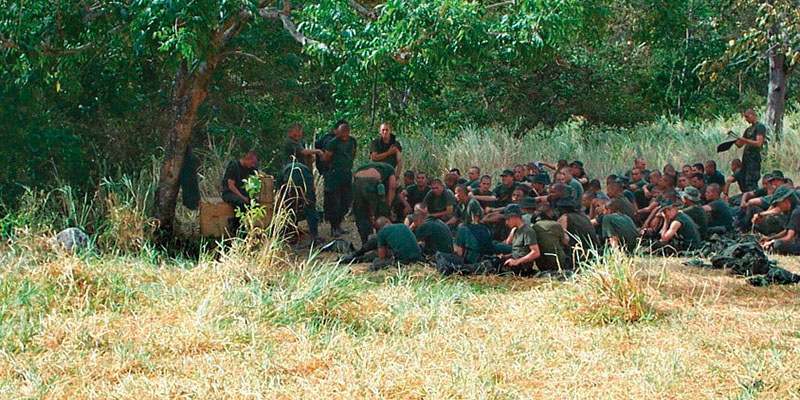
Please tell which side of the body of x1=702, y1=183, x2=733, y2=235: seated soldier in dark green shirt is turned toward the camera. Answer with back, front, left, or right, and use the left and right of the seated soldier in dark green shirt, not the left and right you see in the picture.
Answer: left

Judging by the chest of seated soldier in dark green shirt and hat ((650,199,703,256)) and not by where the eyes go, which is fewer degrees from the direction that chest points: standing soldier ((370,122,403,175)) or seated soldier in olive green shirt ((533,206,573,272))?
the standing soldier

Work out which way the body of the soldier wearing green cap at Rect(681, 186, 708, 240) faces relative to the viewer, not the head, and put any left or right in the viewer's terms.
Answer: facing to the left of the viewer

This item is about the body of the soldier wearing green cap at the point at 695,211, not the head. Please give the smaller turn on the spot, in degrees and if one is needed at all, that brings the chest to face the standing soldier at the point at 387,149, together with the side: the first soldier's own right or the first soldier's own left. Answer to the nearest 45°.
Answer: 0° — they already face them

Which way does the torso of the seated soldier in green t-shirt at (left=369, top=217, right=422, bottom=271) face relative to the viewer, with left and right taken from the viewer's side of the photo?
facing away from the viewer and to the left of the viewer

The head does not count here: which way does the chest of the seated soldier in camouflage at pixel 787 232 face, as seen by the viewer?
to the viewer's left

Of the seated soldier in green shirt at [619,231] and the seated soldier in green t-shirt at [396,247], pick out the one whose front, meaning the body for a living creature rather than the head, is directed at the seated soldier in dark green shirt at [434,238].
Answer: the seated soldier in green shirt at [619,231]

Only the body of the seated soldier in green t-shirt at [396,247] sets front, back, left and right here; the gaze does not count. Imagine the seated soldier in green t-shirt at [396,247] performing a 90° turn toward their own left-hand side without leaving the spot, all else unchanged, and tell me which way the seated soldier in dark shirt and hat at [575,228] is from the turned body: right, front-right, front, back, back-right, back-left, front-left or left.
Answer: back-left

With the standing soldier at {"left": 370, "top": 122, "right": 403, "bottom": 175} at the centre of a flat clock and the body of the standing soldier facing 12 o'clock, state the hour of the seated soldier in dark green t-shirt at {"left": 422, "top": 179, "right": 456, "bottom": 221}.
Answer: The seated soldier in dark green t-shirt is roughly at 11 o'clock from the standing soldier.

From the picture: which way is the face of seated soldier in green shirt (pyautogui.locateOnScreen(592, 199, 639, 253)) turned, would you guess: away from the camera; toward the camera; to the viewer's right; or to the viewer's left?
to the viewer's left
